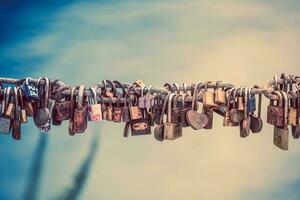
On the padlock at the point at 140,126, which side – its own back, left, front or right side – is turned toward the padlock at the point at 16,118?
right

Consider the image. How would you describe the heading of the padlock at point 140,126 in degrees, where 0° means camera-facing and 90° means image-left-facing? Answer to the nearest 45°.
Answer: approximately 0°

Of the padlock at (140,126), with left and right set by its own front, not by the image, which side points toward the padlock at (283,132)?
left
